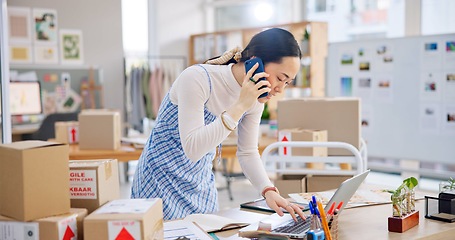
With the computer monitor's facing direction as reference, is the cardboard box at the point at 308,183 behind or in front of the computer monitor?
in front

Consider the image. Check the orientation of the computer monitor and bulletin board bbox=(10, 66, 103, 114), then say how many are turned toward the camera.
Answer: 2

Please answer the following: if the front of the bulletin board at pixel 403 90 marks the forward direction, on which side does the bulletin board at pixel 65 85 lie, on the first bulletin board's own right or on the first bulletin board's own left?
on the first bulletin board's own right

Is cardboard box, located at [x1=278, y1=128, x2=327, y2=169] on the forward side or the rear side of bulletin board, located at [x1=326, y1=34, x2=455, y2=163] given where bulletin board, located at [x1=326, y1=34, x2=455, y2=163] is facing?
on the forward side

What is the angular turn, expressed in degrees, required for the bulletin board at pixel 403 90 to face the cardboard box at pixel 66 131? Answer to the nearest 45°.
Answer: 0° — it already faces it

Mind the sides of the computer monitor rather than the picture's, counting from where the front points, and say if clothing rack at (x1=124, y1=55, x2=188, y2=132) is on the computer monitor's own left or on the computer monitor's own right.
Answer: on the computer monitor's own left

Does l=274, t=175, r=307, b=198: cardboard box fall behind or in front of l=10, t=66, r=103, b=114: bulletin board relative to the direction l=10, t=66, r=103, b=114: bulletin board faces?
in front

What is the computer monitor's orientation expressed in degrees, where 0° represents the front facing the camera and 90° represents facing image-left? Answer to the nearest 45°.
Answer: approximately 0°

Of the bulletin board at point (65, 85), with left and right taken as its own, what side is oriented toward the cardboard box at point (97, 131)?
front
